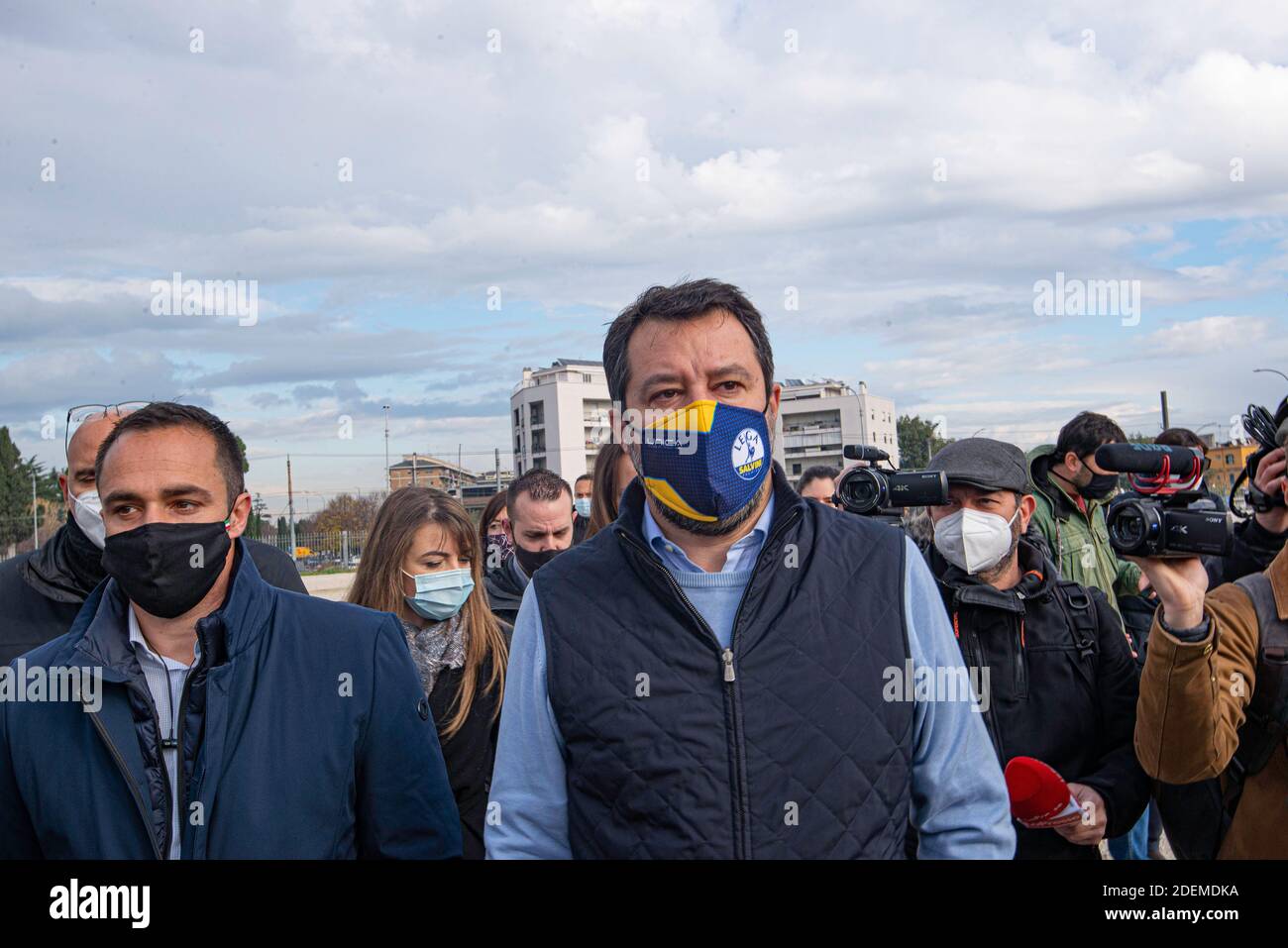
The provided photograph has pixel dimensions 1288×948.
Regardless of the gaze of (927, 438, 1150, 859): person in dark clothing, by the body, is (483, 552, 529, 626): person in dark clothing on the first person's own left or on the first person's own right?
on the first person's own right

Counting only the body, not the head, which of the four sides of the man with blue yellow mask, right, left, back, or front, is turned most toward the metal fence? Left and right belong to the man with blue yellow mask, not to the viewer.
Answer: back

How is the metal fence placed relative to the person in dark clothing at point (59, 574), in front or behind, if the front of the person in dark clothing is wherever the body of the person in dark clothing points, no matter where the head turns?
behind

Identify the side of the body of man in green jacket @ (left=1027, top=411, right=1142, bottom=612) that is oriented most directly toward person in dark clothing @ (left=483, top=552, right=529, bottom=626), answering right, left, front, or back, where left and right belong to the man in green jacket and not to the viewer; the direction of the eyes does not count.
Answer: right

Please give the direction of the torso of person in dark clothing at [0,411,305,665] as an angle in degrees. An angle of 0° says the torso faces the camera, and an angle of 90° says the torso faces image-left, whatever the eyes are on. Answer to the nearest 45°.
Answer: approximately 0°

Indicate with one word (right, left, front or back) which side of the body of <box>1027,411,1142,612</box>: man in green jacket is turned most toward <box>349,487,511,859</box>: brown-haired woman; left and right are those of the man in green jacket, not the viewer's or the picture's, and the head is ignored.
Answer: right

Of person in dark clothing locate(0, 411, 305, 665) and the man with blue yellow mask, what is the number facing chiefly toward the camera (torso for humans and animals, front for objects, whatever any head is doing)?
2

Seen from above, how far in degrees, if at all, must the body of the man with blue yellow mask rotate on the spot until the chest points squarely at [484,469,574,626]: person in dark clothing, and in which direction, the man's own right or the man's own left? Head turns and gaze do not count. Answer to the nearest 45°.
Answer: approximately 180°

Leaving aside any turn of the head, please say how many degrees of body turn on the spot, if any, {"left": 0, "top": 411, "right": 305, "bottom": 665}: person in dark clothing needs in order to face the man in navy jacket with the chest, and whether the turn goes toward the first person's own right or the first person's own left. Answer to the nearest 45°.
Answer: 0° — they already face them

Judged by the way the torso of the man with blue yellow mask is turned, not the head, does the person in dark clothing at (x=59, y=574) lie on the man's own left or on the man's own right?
on the man's own right
